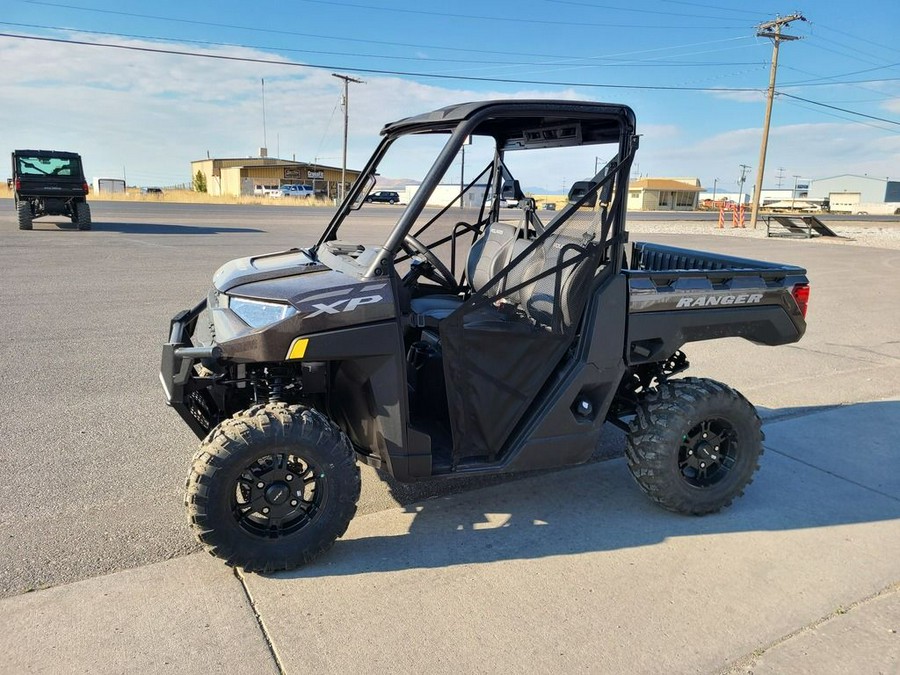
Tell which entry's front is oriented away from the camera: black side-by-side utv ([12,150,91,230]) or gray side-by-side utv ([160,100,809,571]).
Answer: black side-by-side utv ([12,150,91,230])

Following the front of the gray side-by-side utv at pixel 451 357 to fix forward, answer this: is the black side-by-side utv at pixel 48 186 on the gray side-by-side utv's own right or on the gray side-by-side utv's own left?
on the gray side-by-side utv's own right

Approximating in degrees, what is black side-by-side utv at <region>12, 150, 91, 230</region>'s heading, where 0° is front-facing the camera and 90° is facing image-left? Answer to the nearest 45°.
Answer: approximately 180°

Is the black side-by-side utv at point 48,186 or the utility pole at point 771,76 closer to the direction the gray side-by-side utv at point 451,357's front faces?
the black side-by-side utv

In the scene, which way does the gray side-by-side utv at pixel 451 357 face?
to the viewer's left

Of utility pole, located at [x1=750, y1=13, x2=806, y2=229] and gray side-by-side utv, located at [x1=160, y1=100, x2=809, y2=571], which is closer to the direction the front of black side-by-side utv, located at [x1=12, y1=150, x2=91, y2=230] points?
the utility pole

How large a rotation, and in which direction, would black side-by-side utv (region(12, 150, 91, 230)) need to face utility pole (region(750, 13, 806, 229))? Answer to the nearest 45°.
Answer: approximately 90° to its right

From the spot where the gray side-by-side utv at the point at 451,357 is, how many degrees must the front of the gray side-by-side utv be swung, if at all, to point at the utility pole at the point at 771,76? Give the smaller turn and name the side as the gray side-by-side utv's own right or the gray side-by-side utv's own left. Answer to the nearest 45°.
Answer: approximately 90° to the gray side-by-side utv's own right

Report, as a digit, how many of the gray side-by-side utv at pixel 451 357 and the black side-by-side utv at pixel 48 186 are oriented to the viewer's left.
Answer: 1

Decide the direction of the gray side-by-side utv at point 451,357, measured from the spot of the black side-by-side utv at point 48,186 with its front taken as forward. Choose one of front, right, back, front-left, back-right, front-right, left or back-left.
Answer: back
